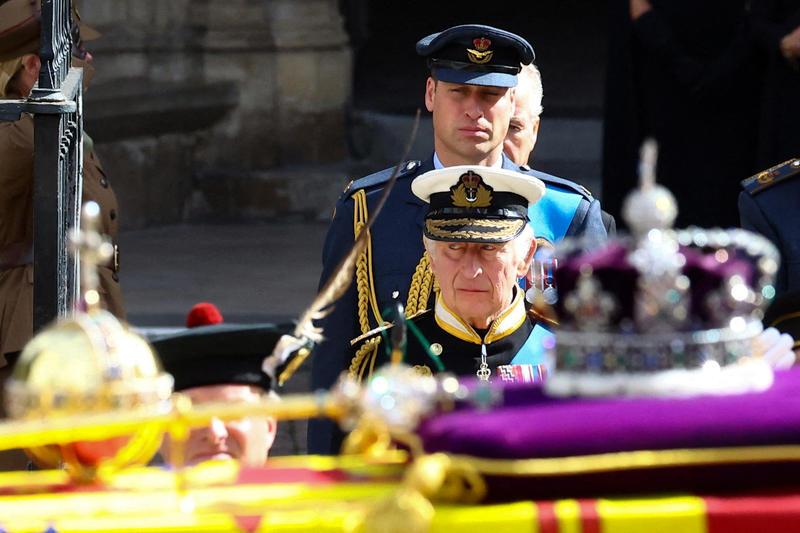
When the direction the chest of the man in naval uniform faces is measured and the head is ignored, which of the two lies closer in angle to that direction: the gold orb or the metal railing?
the gold orb

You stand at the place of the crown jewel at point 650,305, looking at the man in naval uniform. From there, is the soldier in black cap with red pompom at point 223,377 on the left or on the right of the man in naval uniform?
left

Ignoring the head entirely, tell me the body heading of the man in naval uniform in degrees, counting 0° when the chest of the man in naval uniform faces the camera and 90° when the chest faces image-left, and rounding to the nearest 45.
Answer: approximately 0°

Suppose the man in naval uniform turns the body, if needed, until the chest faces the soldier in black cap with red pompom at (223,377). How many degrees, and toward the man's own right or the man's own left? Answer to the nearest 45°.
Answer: approximately 45° to the man's own right

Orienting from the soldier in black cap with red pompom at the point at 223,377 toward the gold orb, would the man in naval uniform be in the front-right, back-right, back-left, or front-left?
back-left

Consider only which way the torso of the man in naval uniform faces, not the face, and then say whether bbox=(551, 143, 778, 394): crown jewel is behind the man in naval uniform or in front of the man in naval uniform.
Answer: in front

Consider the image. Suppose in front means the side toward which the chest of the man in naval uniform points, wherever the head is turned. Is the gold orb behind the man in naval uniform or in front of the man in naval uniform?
in front
